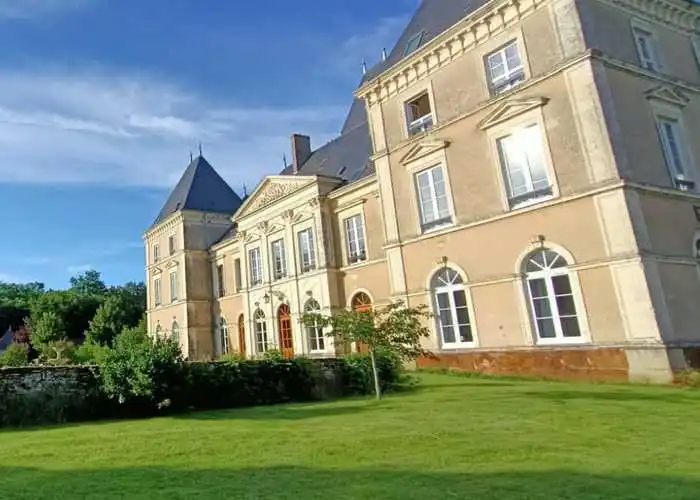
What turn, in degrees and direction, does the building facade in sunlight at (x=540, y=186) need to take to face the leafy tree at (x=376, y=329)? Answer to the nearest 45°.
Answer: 0° — it already faces it

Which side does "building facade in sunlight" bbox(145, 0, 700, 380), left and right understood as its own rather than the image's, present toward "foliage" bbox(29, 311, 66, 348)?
right

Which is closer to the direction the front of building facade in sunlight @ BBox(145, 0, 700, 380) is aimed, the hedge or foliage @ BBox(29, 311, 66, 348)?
the hedge

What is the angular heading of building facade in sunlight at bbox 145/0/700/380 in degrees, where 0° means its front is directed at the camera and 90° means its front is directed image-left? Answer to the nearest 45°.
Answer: approximately 45°

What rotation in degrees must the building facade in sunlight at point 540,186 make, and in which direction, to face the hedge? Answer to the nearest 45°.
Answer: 0° — it already faces it

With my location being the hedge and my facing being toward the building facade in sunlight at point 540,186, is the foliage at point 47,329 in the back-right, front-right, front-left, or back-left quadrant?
back-left

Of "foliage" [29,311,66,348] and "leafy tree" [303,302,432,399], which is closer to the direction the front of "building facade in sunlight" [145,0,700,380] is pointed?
the leafy tree

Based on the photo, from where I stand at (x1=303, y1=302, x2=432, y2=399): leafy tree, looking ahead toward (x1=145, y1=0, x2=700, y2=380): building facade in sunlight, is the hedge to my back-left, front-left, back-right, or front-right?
back-left
